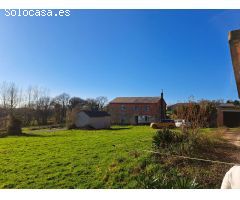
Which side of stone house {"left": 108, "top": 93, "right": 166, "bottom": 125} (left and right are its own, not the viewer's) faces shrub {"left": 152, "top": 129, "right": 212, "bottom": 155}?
front

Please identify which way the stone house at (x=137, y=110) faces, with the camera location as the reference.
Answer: facing the viewer

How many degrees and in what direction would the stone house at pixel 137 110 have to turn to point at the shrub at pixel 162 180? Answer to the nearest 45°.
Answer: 0° — it already faces it

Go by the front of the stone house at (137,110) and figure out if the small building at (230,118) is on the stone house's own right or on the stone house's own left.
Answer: on the stone house's own left

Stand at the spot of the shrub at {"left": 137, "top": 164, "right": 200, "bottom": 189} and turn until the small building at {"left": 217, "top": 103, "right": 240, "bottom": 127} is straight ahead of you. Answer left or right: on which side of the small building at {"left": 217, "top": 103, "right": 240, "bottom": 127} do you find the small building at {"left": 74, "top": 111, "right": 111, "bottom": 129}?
left

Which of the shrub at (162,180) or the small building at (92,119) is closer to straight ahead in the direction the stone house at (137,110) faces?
the shrub

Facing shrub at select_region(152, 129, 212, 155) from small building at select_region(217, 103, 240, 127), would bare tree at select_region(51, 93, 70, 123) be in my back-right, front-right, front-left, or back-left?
front-right

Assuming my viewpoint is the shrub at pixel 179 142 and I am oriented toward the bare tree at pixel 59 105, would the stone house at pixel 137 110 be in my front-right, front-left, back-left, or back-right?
front-right

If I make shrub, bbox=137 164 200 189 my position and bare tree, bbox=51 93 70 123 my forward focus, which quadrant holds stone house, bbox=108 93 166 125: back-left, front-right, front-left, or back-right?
front-right

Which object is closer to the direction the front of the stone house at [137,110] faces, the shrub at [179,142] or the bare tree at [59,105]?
the shrub
